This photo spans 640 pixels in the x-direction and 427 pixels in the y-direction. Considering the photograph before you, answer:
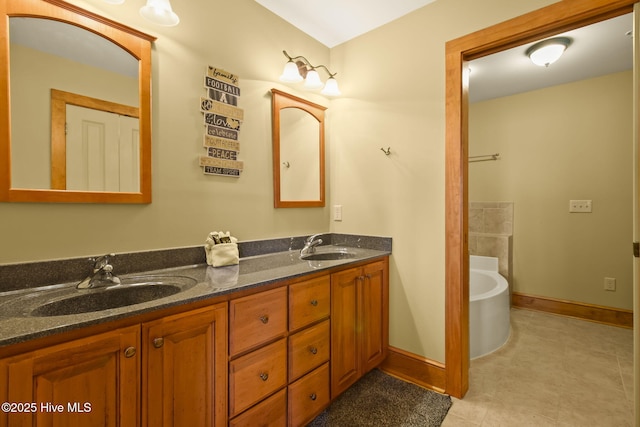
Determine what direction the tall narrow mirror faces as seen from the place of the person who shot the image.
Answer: facing the viewer and to the right of the viewer

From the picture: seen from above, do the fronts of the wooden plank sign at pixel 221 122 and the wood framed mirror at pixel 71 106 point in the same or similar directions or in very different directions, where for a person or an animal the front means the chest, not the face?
same or similar directions

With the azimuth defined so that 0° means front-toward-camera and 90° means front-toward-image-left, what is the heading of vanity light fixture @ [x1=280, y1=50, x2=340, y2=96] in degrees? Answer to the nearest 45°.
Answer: approximately 315°

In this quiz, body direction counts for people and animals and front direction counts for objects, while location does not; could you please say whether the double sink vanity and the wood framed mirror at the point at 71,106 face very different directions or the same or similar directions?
same or similar directions

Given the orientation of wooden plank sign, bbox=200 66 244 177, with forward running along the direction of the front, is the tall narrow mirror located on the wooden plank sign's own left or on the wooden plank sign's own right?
on the wooden plank sign's own left

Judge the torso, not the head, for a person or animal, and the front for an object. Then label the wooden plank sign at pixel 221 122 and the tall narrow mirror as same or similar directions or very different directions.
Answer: same or similar directions

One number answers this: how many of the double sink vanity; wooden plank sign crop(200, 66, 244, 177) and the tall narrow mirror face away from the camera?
0

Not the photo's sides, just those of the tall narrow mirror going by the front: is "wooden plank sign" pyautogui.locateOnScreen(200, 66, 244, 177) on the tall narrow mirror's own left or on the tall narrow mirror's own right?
on the tall narrow mirror's own right
